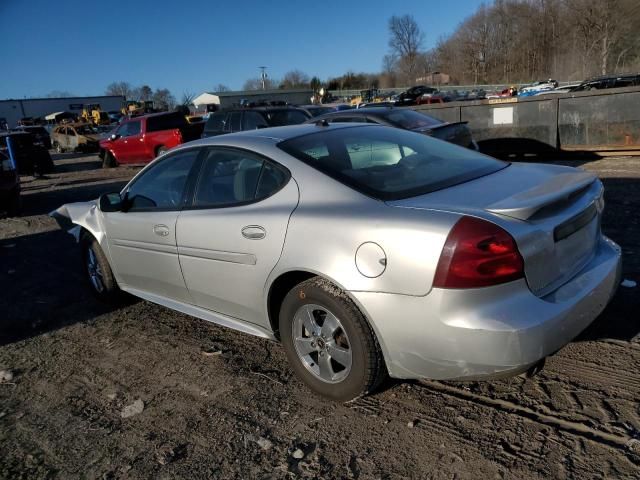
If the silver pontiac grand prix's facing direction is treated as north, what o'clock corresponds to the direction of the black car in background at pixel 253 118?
The black car in background is roughly at 1 o'clock from the silver pontiac grand prix.

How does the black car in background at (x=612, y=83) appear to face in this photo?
to the viewer's left

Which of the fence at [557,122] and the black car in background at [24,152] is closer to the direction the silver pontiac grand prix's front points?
the black car in background

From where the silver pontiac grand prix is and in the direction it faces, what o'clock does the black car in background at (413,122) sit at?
The black car in background is roughly at 2 o'clock from the silver pontiac grand prix.

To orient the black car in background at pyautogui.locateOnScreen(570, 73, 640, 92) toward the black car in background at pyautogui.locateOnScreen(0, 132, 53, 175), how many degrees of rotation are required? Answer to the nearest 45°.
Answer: approximately 45° to its left

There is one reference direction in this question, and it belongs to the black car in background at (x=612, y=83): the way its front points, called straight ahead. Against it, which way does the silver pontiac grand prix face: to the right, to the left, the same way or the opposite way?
the same way

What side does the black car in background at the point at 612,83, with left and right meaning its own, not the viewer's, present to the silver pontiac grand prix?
left

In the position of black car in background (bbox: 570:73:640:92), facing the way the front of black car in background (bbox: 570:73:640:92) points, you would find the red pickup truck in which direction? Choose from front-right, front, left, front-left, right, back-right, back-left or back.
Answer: front-left

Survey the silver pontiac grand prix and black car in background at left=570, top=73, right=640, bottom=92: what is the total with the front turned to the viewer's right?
0

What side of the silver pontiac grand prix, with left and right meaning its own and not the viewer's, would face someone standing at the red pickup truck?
front

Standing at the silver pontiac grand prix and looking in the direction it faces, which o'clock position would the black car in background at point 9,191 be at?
The black car in background is roughly at 12 o'clock from the silver pontiac grand prix.

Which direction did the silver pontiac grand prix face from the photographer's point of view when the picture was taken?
facing away from the viewer and to the left of the viewer
